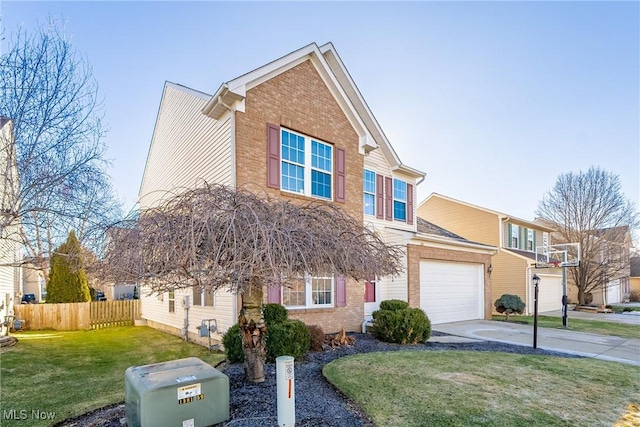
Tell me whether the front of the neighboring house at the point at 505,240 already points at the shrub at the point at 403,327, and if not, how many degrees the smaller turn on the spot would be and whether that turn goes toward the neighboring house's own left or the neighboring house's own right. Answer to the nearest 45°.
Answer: approximately 45° to the neighboring house's own right

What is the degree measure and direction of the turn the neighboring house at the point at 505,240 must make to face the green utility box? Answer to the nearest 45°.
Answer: approximately 45° to its right

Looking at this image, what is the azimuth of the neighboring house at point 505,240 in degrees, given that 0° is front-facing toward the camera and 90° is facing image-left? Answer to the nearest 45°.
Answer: approximately 315°

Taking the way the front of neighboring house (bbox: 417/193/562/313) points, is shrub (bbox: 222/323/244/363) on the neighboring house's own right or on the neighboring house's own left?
on the neighboring house's own right

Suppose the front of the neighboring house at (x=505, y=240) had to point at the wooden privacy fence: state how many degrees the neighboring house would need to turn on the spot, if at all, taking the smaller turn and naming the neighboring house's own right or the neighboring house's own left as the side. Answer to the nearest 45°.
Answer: approximately 90° to the neighboring house's own right

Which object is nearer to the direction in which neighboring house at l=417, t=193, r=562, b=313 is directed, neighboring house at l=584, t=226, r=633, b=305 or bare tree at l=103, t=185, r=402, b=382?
the bare tree

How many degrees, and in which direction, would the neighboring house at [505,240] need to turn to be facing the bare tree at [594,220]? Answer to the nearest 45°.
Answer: approximately 90° to its left

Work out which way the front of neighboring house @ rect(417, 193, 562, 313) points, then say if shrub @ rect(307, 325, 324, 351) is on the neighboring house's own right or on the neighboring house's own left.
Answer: on the neighboring house's own right

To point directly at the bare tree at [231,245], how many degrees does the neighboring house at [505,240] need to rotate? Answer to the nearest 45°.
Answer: approximately 45° to its right

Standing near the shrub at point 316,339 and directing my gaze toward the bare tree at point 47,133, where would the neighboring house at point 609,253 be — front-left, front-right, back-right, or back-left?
back-right
